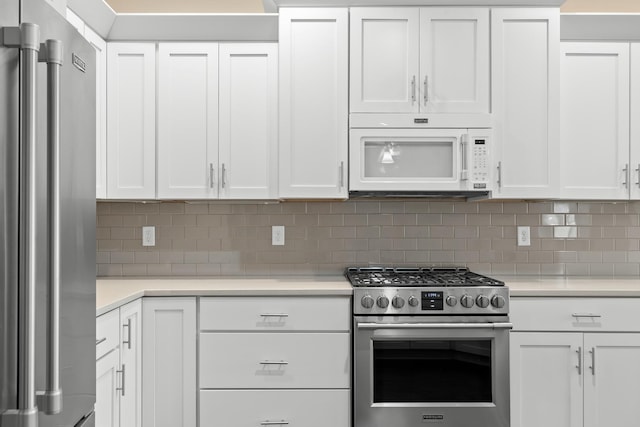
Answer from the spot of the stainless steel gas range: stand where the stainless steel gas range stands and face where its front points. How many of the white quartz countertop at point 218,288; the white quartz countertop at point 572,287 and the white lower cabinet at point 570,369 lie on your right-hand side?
1

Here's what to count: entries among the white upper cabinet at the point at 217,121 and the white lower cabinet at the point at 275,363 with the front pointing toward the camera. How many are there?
2

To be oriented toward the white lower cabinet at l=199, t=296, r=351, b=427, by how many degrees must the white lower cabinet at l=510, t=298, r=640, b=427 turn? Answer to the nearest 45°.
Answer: approximately 45° to its right
